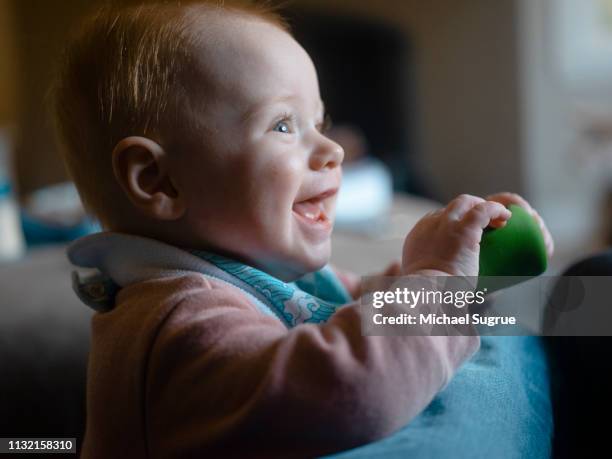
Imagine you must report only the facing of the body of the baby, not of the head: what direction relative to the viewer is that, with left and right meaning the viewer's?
facing to the right of the viewer
